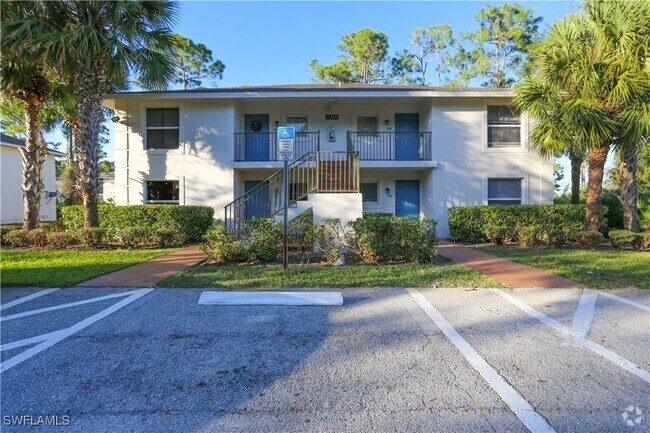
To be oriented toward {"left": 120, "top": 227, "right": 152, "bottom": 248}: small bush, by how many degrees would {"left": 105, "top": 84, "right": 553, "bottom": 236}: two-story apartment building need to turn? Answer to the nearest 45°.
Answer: approximately 45° to its right

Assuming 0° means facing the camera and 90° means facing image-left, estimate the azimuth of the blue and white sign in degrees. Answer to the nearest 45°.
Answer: approximately 0°

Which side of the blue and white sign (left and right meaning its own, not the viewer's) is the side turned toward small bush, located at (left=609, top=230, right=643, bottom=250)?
left

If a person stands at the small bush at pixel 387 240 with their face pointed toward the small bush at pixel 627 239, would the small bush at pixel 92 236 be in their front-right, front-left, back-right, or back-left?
back-left

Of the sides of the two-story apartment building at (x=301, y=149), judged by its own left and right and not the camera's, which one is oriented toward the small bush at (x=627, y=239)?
left

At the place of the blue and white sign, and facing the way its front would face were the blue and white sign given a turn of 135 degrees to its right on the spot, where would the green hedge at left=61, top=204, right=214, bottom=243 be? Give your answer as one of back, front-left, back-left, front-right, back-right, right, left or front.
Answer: front

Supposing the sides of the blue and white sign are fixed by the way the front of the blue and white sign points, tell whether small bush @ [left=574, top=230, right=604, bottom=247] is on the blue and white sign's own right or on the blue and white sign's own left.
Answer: on the blue and white sign's own left

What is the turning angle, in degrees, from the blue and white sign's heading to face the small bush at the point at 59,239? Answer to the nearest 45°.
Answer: approximately 135° to its right

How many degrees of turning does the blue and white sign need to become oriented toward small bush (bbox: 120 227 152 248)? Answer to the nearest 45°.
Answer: approximately 135° to its right

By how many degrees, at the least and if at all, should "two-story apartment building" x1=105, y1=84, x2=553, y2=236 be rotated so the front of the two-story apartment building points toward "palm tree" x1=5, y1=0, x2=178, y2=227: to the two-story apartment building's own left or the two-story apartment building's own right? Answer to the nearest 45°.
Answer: approximately 45° to the two-story apartment building's own right

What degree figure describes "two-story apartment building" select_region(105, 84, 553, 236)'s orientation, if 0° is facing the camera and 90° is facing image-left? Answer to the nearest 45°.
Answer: approximately 0°

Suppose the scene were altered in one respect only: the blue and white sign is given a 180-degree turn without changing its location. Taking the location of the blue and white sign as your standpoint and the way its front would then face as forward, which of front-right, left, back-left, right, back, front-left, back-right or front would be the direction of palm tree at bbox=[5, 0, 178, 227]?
front-left

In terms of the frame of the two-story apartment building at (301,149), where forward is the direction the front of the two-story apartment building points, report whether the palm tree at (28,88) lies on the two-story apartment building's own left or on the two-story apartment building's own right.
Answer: on the two-story apartment building's own right

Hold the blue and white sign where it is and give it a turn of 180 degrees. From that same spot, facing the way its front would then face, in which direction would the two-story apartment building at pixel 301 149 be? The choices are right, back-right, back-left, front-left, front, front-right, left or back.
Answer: front

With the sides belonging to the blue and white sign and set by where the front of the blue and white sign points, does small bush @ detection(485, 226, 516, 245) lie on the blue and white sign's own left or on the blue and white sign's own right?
on the blue and white sign's own left
